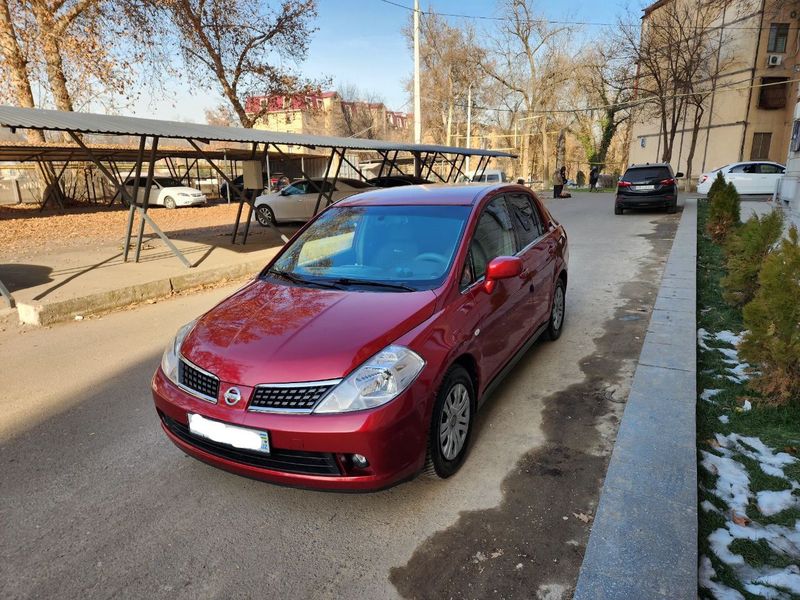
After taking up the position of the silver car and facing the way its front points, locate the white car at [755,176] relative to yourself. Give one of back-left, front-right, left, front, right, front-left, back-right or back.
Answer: back

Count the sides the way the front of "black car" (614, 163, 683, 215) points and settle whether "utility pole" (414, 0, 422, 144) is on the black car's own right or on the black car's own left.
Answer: on the black car's own left

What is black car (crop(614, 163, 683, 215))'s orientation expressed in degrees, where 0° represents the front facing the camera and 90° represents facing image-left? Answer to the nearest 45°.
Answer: approximately 180°

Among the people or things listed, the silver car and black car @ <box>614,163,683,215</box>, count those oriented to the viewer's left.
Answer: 1

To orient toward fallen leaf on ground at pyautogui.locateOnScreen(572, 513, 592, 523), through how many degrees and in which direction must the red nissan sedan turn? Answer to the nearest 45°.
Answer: approximately 90° to its left

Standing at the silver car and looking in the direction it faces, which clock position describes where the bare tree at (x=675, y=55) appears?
The bare tree is roughly at 5 o'clock from the silver car.

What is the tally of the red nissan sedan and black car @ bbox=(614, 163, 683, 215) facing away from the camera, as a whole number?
1

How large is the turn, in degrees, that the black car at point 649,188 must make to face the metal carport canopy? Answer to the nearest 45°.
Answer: approximately 135° to its left

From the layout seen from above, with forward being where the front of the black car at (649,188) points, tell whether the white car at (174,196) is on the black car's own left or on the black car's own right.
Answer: on the black car's own left

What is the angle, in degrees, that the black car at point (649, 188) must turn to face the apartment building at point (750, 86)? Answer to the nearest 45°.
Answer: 0° — it already faces it

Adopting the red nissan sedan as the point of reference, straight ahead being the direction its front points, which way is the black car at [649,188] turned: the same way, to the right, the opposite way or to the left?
the opposite way

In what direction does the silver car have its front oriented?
to the viewer's left

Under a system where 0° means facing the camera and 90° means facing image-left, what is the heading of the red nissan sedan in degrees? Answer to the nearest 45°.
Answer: approximately 45°
